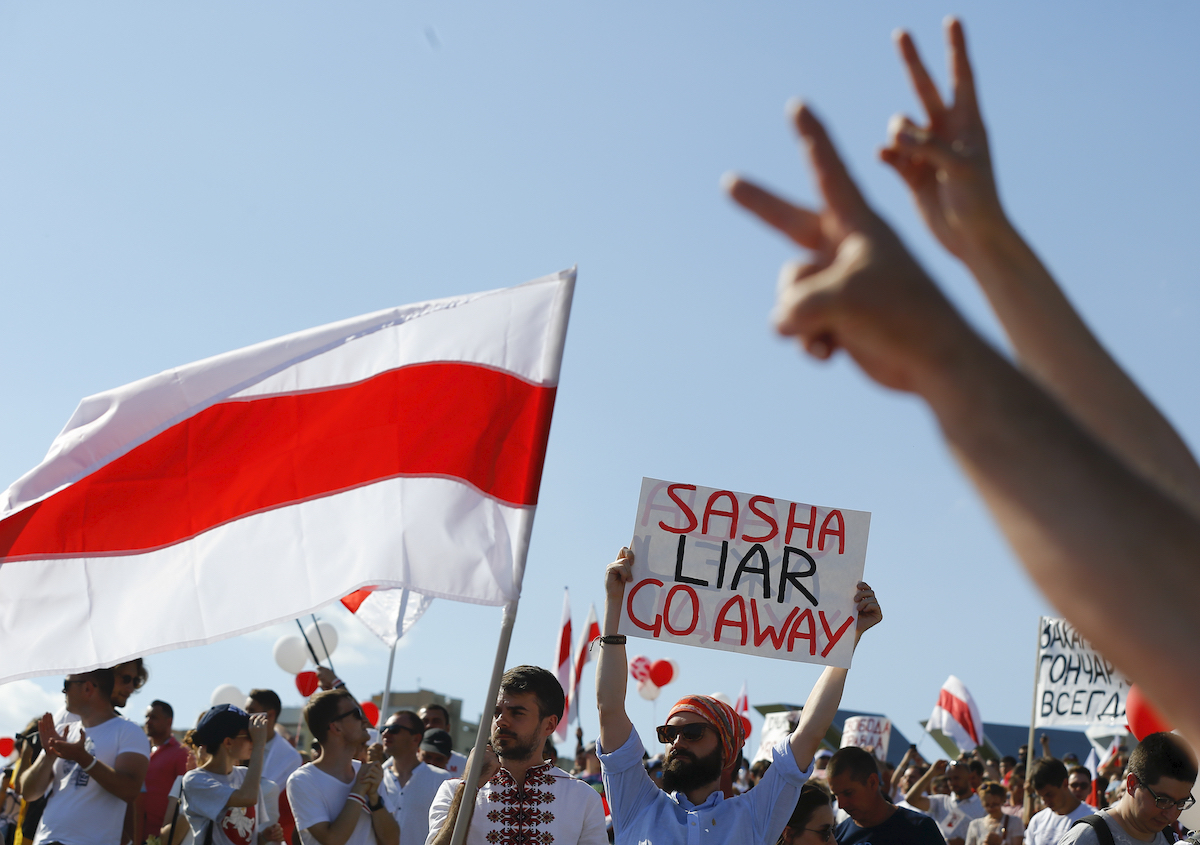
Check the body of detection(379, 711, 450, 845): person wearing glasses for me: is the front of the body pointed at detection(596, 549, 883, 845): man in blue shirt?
no

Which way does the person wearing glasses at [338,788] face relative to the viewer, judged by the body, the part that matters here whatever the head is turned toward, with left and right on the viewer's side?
facing the viewer and to the right of the viewer

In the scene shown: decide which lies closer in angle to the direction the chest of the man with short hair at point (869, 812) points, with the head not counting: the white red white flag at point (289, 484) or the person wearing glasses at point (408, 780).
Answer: the white red white flag

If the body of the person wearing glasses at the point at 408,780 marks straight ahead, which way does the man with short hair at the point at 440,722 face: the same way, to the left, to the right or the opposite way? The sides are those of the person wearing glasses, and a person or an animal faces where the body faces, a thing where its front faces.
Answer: the same way

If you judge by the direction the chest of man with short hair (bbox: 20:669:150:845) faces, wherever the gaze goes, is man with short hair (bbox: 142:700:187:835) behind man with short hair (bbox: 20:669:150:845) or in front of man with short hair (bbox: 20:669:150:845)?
behind

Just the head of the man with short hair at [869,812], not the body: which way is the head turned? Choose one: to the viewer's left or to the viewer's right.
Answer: to the viewer's left

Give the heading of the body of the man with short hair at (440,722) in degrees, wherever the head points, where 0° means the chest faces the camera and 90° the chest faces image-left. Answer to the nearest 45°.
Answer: approximately 45°

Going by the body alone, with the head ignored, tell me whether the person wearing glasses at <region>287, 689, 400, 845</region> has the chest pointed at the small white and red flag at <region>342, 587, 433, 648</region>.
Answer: no

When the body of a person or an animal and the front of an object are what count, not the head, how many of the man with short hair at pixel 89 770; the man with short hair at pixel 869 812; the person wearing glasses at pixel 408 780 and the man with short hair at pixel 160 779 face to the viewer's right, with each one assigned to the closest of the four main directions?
0

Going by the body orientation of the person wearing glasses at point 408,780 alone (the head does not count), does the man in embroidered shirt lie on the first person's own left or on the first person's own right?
on the first person's own left

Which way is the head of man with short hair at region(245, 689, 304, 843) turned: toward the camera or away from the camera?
toward the camera

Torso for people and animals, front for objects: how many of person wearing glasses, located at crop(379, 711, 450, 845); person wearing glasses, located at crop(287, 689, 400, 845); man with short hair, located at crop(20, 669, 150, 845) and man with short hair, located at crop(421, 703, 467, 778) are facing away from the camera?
0

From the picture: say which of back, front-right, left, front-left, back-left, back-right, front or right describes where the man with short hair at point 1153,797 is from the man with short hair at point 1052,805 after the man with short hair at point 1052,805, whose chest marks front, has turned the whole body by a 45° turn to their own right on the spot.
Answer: left

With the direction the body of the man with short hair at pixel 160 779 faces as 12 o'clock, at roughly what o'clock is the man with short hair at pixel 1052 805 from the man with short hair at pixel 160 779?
the man with short hair at pixel 1052 805 is roughly at 8 o'clock from the man with short hair at pixel 160 779.

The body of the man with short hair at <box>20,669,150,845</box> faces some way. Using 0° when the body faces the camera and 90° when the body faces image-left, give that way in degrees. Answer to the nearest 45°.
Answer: approximately 45°

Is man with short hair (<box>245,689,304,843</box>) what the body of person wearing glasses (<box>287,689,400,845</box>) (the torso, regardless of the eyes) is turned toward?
no

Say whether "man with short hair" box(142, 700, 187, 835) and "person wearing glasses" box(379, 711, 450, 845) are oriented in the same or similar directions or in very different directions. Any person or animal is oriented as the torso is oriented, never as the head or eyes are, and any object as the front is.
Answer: same or similar directions
